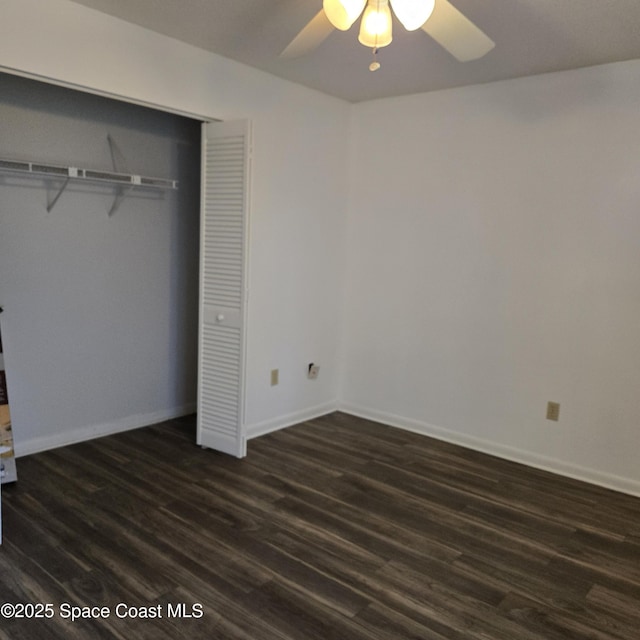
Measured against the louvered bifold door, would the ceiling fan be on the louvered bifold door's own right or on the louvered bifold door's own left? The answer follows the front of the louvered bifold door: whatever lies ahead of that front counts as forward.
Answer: on the louvered bifold door's own left

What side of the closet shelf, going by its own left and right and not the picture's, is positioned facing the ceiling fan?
front

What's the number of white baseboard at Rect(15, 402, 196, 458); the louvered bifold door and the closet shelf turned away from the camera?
0

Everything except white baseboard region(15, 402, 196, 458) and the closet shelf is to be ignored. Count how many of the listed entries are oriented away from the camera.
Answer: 0

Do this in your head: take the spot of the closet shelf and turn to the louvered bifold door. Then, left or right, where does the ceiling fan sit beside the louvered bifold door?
right

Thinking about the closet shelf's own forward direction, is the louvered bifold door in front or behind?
in front

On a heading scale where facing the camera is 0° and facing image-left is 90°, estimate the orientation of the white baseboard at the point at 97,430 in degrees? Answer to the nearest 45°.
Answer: approximately 315°

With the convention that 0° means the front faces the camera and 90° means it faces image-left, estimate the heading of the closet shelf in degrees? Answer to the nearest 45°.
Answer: approximately 315°
